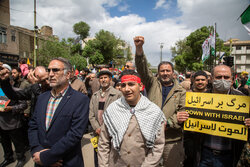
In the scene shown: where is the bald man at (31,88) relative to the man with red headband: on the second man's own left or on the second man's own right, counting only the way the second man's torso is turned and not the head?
on the second man's own right

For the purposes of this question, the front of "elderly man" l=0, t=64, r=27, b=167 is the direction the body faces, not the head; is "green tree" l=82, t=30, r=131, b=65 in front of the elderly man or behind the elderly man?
behind

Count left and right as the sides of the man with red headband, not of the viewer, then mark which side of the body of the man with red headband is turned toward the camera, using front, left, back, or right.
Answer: front

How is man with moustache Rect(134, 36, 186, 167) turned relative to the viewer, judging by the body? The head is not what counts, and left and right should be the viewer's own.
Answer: facing the viewer

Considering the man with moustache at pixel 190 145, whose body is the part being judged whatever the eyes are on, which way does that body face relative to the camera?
toward the camera

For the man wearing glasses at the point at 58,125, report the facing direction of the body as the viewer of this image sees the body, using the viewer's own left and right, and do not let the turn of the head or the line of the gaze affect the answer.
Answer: facing the viewer and to the left of the viewer

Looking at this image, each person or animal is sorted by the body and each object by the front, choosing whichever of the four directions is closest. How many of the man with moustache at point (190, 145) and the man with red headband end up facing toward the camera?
2

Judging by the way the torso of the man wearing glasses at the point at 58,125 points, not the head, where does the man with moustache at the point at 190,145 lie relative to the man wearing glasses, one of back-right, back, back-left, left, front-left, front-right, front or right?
back-left

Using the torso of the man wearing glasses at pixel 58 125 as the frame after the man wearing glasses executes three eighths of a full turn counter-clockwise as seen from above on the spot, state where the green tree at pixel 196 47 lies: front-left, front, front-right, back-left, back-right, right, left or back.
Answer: front-left

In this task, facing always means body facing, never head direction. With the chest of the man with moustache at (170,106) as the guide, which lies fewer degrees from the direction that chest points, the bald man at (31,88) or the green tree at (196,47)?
the bald man
